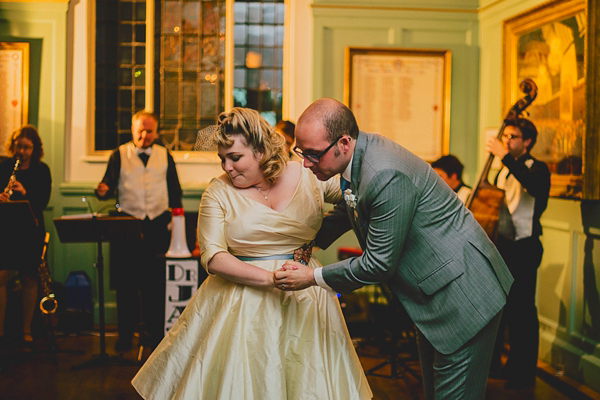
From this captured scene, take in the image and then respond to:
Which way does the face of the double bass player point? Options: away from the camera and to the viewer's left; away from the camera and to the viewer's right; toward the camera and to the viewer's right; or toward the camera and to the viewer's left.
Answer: toward the camera and to the viewer's left

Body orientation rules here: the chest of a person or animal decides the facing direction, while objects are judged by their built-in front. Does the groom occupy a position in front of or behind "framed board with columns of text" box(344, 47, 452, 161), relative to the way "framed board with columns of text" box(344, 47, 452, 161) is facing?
in front

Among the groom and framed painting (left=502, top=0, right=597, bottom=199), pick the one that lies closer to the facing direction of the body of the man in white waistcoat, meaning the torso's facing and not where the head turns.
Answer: the groom

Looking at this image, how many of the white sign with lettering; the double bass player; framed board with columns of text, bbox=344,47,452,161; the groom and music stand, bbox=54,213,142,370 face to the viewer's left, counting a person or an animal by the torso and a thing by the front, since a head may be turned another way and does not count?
2

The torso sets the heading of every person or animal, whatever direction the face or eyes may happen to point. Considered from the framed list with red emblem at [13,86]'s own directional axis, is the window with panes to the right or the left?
on its left

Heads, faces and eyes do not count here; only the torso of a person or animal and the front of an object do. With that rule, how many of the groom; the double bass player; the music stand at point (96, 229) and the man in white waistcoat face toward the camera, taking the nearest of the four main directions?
1

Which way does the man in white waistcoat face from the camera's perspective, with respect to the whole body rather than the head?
toward the camera

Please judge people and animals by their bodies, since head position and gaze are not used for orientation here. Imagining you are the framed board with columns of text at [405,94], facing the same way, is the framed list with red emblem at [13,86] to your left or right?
on your right
